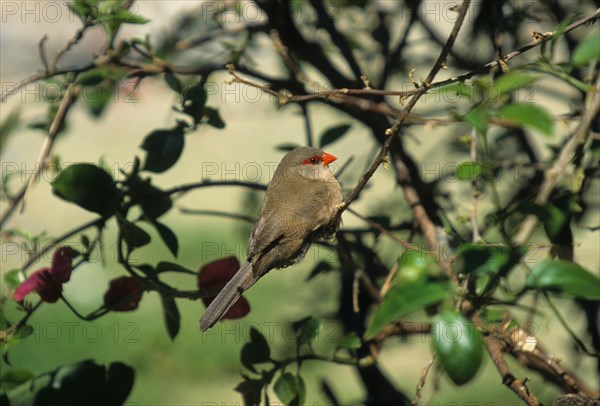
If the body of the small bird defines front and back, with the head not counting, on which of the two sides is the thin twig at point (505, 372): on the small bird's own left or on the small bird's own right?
on the small bird's own right

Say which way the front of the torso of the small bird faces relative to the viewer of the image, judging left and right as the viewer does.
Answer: facing to the right of the viewer

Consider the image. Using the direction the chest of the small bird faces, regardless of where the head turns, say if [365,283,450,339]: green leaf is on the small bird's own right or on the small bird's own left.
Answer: on the small bird's own right
